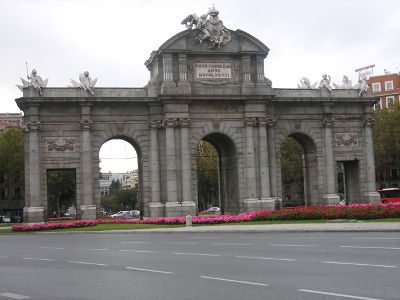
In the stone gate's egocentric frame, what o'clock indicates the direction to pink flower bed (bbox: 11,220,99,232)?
The pink flower bed is roughly at 2 o'clock from the stone gate.

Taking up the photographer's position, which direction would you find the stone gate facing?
facing the viewer

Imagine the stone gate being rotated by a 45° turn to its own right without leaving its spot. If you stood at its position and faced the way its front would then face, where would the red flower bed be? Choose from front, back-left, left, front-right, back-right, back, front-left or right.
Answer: left
